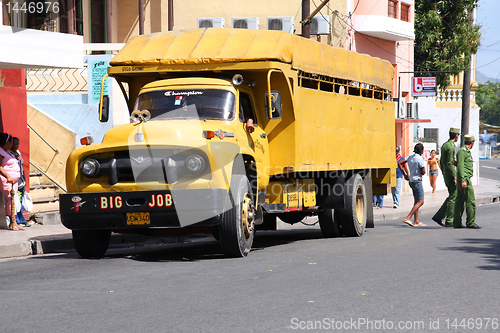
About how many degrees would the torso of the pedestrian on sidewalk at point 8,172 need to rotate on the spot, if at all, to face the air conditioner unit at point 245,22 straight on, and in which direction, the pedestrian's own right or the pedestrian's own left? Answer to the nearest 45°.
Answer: approximately 45° to the pedestrian's own left

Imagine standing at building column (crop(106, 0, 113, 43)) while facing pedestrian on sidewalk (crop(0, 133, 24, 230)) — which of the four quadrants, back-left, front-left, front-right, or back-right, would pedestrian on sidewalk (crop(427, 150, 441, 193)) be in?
back-left

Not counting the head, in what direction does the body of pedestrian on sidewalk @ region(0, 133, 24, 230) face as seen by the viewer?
to the viewer's right

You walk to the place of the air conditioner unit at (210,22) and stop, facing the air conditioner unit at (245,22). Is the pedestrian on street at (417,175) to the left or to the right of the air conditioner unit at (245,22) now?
right

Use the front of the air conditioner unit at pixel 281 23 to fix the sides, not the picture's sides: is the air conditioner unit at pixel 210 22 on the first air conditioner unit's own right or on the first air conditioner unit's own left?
on the first air conditioner unit's own right

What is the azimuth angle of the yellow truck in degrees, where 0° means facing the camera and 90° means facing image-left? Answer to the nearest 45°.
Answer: approximately 45°

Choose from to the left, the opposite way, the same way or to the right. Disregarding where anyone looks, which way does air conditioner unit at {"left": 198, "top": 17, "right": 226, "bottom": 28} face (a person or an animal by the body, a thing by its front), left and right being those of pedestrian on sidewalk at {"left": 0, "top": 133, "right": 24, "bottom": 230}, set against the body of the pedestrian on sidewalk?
to the right
